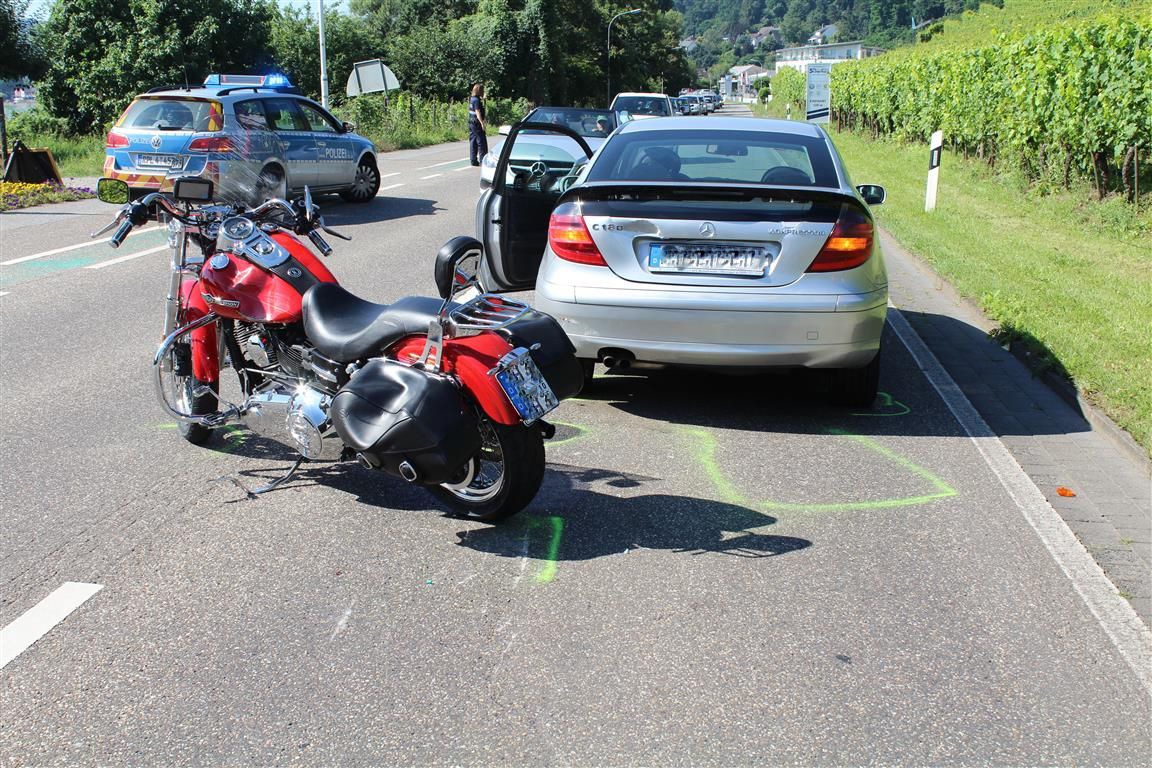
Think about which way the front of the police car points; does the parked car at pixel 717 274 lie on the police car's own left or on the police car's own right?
on the police car's own right

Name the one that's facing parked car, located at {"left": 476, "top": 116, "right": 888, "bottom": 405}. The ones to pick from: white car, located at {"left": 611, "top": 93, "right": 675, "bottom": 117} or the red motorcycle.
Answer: white car, located at {"left": 611, "top": 93, "right": 675, "bottom": 117}

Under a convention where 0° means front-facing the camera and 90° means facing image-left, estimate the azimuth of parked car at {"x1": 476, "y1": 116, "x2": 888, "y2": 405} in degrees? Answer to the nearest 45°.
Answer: approximately 180°

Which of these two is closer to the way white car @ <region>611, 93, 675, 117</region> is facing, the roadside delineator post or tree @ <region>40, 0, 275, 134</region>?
the roadside delineator post

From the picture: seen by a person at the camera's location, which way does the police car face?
facing away from the viewer and to the right of the viewer

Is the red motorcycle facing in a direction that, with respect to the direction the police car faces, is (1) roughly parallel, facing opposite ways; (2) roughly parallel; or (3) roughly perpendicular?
roughly perpendicular

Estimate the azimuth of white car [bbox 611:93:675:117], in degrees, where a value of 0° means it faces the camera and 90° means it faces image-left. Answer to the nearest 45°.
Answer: approximately 0°

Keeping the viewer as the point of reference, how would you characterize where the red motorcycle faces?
facing away from the viewer and to the left of the viewer
